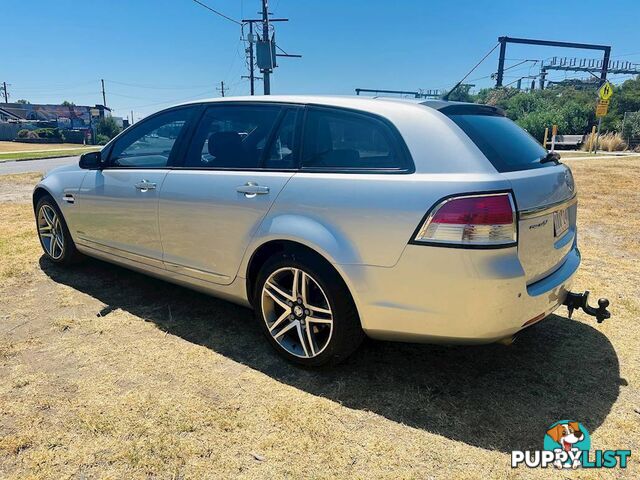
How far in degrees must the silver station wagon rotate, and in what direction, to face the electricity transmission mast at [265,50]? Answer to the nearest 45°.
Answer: approximately 45° to its right

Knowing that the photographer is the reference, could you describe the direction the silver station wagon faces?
facing away from the viewer and to the left of the viewer
